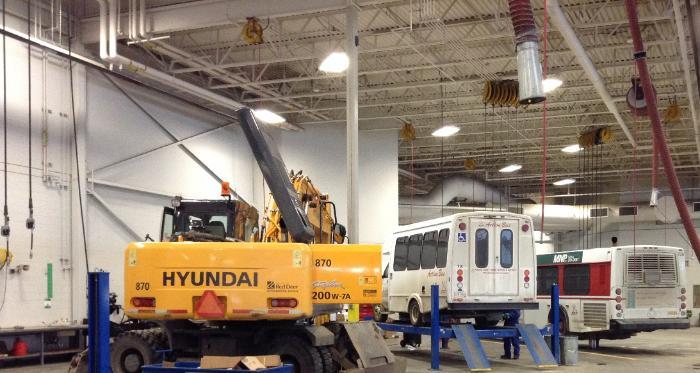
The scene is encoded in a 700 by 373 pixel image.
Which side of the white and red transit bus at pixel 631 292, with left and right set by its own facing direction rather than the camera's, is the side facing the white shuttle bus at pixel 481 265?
left

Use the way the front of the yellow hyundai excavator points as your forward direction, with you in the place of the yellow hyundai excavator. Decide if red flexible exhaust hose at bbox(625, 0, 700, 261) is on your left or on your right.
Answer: on your right

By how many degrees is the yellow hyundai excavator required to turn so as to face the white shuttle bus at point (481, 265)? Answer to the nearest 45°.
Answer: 0° — it already faces it

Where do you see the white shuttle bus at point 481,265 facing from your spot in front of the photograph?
facing away from the viewer and to the left of the viewer

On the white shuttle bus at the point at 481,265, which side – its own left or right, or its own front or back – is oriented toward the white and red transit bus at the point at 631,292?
right

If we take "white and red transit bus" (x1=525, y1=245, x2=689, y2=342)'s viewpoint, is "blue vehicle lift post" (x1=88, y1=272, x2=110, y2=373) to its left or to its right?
on its left

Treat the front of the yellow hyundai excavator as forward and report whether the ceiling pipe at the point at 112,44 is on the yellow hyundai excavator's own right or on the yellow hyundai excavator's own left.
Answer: on the yellow hyundai excavator's own left

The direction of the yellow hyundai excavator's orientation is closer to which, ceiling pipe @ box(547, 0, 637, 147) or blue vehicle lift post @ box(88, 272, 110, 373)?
the ceiling pipe

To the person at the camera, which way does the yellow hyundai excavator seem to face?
facing away from the viewer and to the right of the viewer
